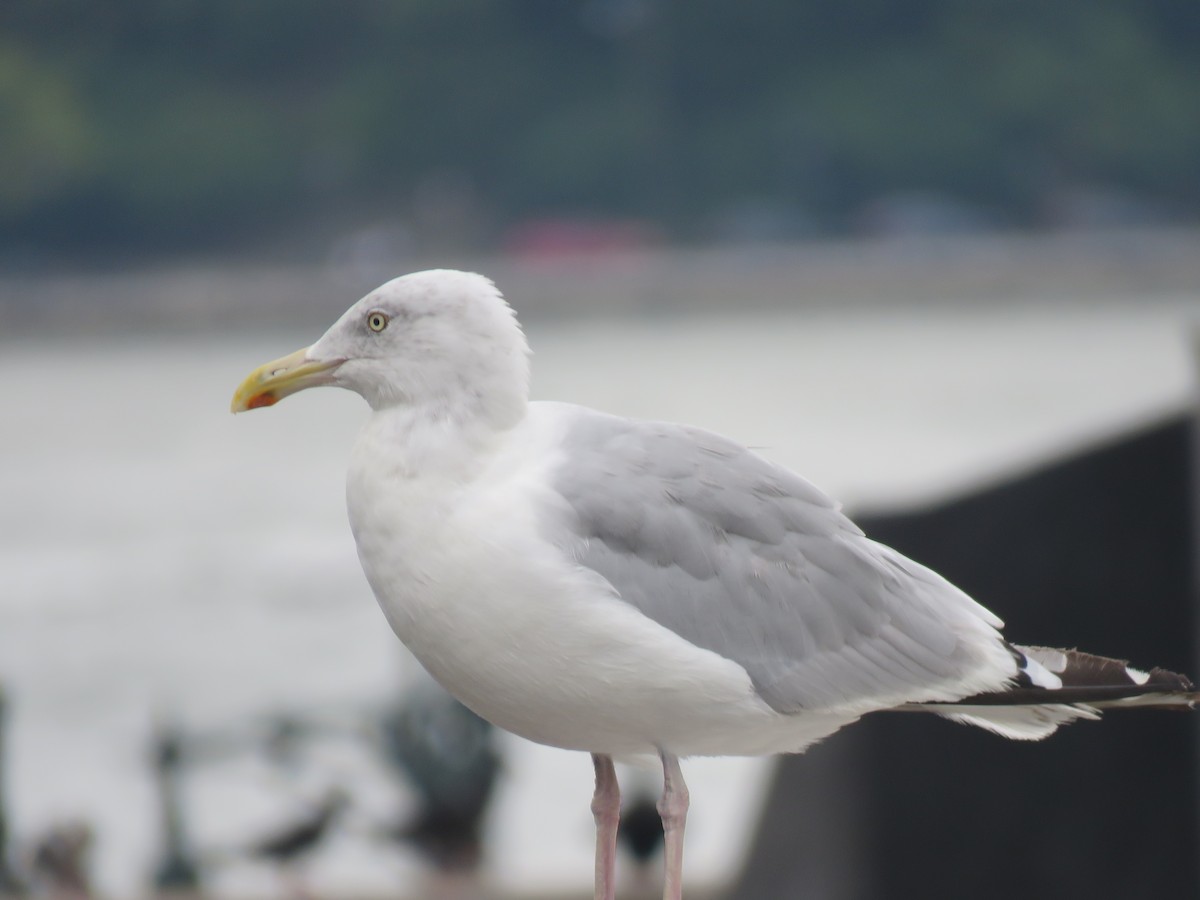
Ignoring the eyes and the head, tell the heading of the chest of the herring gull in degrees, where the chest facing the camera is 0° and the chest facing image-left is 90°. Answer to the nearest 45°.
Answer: approximately 90°

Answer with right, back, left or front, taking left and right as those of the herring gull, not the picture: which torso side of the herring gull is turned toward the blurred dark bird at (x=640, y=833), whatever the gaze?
right

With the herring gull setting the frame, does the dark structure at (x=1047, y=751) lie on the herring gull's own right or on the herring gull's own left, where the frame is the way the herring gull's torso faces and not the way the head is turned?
on the herring gull's own right

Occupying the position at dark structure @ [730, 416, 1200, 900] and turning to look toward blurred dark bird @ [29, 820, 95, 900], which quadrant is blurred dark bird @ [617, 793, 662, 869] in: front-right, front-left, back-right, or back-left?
front-right

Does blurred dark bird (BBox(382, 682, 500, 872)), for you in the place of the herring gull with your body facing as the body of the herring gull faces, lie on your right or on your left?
on your right

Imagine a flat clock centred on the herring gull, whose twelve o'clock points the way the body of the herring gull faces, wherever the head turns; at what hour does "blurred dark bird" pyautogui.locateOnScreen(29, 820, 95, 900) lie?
The blurred dark bird is roughly at 2 o'clock from the herring gull.
